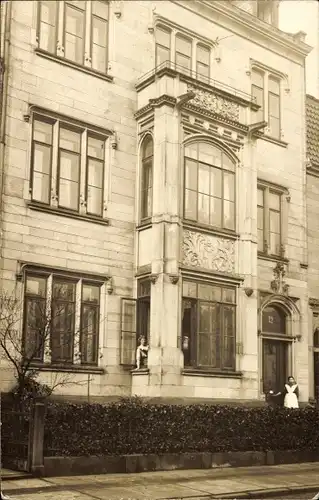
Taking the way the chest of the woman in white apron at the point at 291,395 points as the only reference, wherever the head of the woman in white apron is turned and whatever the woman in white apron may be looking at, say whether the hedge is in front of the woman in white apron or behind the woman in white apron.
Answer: in front

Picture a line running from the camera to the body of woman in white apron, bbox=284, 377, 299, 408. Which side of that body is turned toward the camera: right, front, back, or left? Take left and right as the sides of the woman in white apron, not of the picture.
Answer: front
